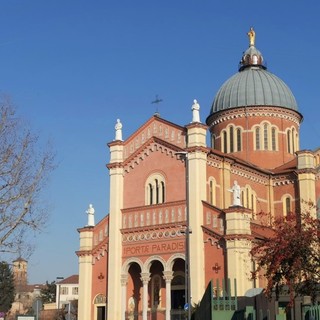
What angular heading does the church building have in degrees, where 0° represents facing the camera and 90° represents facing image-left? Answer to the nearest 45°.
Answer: approximately 45°
